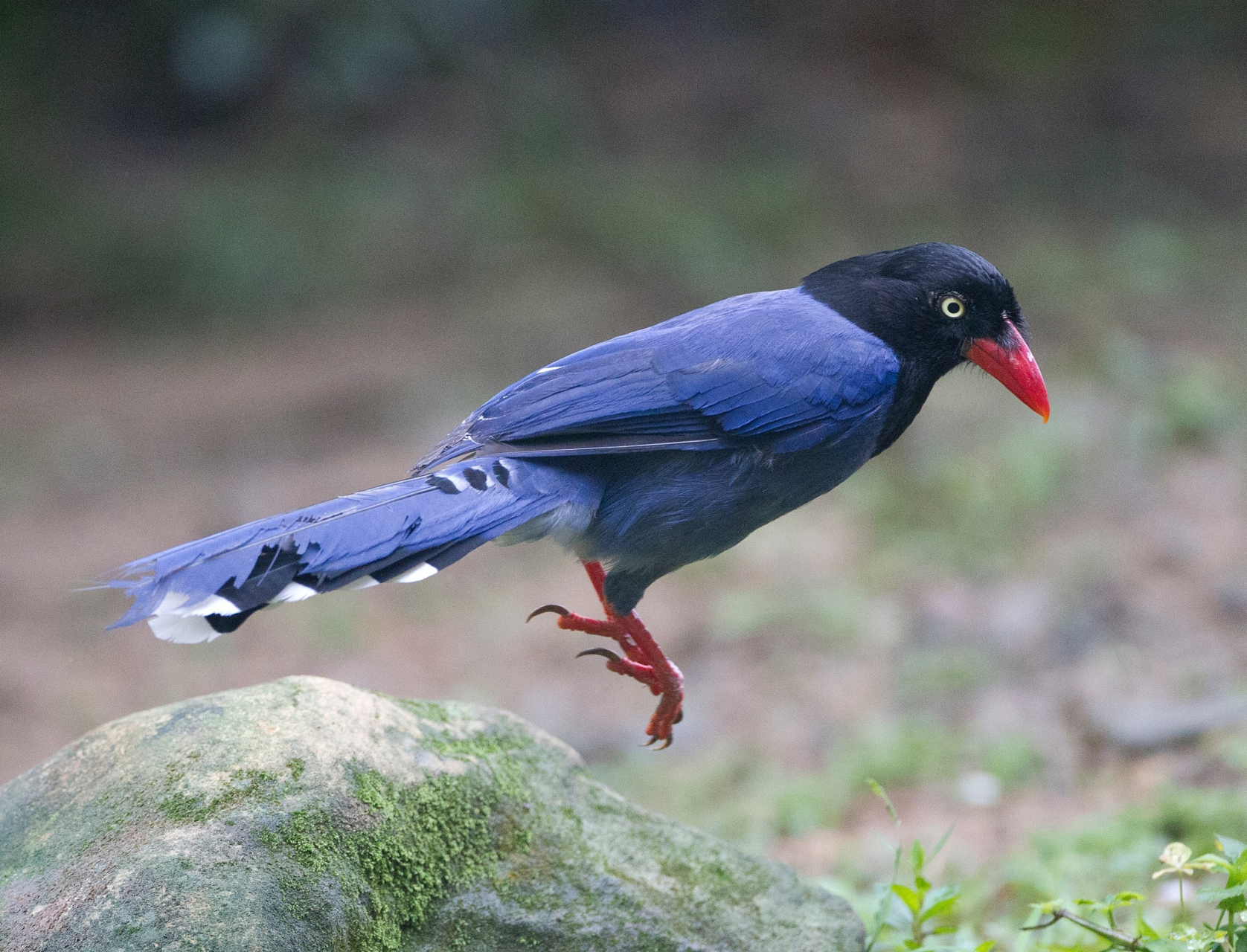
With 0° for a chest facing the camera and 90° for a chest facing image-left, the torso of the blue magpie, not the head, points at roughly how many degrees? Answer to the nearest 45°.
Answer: approximately 270°
